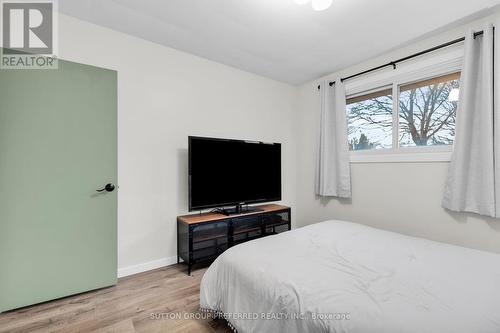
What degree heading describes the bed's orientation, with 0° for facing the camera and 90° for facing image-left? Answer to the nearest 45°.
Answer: approximately 135°

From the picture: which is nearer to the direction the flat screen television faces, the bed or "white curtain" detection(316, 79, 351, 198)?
the bed

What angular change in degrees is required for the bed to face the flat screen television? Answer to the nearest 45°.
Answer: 0° — it already faces it

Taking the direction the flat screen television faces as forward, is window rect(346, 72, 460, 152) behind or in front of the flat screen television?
in front

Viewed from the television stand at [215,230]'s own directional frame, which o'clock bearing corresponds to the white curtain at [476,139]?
The white curtain is roughly at 11 o'clock from the television stand.

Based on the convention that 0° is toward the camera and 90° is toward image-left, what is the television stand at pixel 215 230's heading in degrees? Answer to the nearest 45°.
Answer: approximately 315°

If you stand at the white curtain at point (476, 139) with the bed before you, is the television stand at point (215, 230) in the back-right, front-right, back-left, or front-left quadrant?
front-right

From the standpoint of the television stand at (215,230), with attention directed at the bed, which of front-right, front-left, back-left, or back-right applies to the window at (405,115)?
front-left

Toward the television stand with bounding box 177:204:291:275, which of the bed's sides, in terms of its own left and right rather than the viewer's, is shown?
front

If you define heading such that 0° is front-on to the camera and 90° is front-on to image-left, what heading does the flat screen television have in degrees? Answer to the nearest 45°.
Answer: approximately 315°
